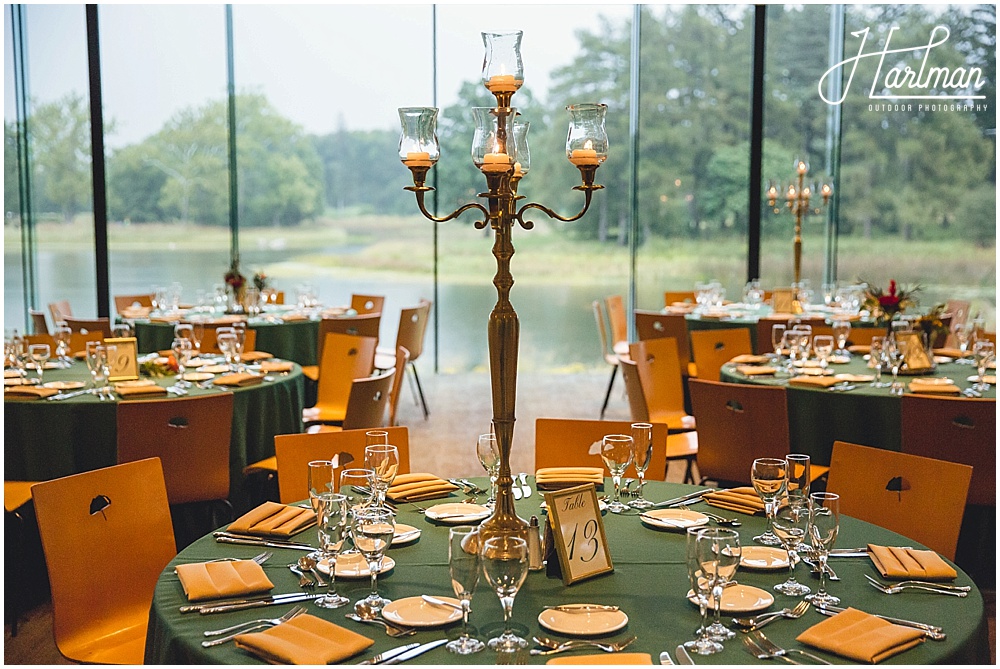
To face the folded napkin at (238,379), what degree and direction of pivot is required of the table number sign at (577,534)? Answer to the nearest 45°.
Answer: approximately 180°

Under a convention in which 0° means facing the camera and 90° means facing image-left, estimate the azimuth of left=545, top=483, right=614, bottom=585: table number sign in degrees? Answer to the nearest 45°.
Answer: approximately 315°

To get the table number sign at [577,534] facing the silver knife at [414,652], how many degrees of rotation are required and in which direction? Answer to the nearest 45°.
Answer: approximately 90° to its right

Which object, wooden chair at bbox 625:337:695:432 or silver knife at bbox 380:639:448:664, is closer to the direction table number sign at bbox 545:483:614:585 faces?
the silver knife
